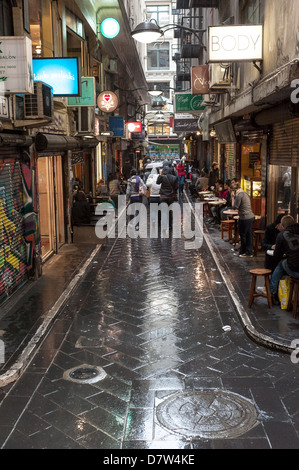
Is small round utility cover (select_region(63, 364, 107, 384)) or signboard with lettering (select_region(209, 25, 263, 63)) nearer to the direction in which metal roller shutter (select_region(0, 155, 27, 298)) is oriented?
the signboard with lettering

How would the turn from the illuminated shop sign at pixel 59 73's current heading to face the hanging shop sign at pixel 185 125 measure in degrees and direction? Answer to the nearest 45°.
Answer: approximately 180°

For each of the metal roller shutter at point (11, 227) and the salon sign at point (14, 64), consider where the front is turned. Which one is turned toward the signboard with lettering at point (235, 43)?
the metal roller shutter

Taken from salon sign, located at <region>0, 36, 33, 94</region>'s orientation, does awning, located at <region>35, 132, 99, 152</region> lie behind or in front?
behind

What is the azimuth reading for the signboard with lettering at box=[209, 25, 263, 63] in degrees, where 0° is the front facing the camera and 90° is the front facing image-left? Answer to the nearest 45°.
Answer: approximately 0°

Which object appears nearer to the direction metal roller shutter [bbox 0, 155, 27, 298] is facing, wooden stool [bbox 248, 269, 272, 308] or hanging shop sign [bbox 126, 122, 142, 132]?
the wooden stool

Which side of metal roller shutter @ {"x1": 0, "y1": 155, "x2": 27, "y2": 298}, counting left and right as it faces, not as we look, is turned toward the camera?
right
